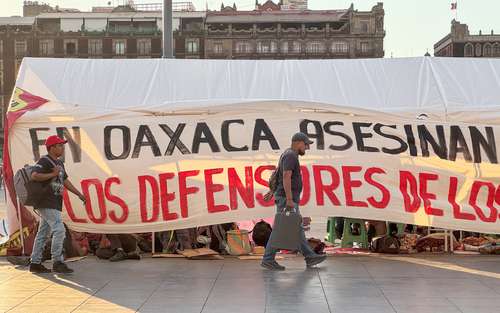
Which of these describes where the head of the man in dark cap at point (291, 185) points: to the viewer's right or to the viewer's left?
to the viewer's right

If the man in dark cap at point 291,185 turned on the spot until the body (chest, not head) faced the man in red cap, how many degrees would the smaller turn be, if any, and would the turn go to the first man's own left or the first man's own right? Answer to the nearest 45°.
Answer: approximately 180°

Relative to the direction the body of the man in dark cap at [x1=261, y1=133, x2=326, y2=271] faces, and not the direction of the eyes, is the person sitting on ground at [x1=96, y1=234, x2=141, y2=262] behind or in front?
behind

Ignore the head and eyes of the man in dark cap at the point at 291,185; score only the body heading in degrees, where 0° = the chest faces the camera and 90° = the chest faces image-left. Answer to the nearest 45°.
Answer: approximately 270°
